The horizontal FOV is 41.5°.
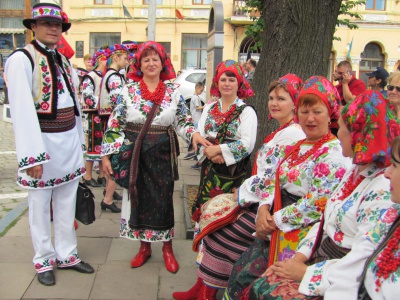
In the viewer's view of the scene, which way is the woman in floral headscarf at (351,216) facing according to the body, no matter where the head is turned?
to the viewer's left

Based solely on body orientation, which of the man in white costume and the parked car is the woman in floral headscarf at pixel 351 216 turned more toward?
the man in white costume

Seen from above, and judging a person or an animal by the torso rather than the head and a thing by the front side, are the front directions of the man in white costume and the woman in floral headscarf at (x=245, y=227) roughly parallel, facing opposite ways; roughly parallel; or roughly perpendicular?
roughly perpendicular

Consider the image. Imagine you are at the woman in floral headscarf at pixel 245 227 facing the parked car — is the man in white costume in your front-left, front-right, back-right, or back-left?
front-left

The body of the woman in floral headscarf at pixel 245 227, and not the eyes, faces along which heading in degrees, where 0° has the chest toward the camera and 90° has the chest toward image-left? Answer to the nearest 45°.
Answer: approximately 45°

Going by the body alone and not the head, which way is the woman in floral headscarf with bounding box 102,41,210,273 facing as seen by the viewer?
toward the camera

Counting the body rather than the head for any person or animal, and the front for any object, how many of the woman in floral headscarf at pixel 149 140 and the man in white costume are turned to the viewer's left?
0

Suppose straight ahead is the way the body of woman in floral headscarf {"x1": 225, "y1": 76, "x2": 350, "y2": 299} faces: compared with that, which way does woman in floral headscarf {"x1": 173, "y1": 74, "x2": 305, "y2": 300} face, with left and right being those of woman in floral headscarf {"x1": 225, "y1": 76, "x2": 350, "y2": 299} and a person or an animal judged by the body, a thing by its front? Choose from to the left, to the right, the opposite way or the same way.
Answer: the same way

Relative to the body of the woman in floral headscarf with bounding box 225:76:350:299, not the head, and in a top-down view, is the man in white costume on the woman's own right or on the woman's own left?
on the woman's own right

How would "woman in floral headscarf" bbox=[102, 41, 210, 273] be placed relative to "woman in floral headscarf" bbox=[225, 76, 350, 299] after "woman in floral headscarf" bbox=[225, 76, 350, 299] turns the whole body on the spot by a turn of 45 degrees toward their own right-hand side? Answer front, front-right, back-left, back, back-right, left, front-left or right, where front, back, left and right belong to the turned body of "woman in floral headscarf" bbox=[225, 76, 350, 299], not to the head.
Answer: front-right

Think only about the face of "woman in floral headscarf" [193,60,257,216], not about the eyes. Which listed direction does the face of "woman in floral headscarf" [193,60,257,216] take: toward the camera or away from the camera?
toward the camera

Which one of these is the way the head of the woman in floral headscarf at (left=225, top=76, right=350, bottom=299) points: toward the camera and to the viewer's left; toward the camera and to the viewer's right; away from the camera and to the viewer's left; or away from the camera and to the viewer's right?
toward the camera and to the viewer's left

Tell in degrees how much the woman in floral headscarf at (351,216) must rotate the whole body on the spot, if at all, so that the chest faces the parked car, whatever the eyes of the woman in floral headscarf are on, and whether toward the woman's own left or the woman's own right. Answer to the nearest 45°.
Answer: approximately 90° to the woman's own right
